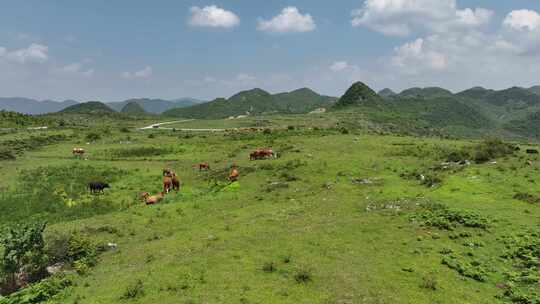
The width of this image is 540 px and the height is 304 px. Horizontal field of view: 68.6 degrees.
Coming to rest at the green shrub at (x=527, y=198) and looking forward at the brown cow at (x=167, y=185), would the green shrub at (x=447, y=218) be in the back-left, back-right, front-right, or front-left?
front-left

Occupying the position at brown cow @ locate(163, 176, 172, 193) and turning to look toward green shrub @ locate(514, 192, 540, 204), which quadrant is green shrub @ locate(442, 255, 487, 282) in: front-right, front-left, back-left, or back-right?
front-right

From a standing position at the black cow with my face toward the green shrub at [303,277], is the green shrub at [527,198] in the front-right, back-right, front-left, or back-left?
front-left

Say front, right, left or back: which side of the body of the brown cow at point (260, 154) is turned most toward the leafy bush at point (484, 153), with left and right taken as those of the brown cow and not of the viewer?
back

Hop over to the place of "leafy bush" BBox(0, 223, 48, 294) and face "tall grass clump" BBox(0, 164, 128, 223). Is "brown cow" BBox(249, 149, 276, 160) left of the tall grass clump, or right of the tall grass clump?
right

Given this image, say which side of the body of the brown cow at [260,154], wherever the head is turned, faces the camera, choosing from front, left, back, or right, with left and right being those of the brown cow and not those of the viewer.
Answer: left

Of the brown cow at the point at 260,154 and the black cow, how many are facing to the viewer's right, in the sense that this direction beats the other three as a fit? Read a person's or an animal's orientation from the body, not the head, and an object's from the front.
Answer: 1

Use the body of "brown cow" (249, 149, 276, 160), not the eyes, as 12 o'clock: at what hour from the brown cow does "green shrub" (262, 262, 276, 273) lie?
The green shrub is roughly at 9 o'clock from the brown cow.

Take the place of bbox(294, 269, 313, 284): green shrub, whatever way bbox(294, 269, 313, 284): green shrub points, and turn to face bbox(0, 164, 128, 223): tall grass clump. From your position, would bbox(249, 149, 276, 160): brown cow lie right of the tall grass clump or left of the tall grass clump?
right
